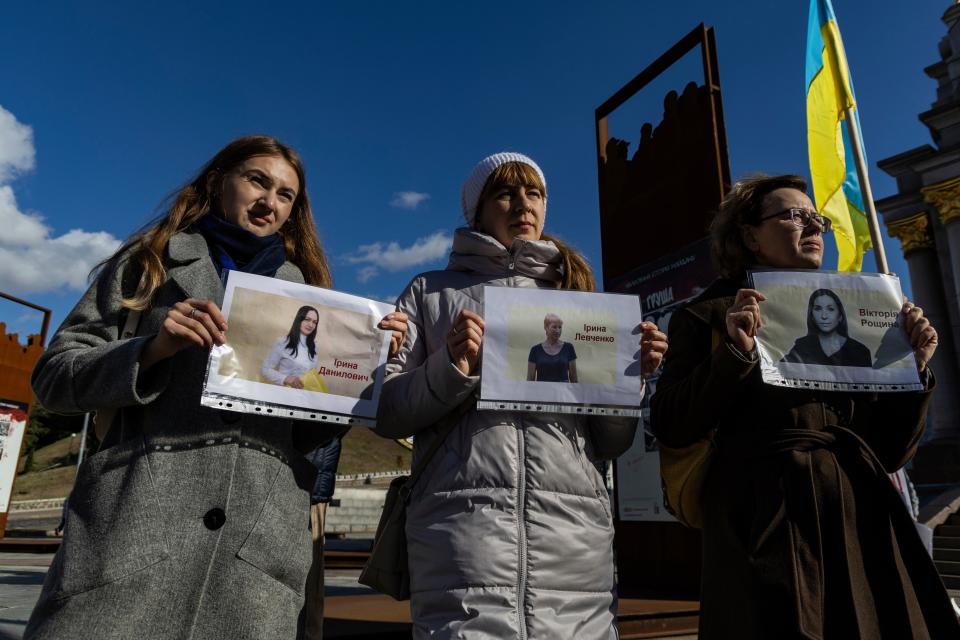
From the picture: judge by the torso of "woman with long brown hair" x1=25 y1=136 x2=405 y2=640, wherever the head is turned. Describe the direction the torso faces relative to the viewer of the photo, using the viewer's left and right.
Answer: facing the viewer and to the right of the viewer

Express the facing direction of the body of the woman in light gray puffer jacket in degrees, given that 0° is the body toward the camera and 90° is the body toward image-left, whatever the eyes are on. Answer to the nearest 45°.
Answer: approximately 0°

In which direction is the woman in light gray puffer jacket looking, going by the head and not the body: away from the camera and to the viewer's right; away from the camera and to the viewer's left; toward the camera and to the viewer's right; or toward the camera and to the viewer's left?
toward the camera and to the viewer's right

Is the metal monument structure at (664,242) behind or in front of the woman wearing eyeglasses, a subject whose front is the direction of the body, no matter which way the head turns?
behind

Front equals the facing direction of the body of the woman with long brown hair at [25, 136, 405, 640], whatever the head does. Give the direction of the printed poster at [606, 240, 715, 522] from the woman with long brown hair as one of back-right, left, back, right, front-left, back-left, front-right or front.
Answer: left

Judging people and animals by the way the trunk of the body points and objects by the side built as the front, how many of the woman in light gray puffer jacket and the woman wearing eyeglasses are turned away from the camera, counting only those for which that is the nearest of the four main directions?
0

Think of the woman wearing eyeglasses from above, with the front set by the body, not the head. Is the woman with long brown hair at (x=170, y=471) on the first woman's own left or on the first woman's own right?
on the first woman's own right

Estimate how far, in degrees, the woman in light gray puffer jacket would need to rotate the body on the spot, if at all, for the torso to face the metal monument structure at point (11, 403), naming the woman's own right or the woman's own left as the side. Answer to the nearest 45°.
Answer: approximately 135° to the woman's own right

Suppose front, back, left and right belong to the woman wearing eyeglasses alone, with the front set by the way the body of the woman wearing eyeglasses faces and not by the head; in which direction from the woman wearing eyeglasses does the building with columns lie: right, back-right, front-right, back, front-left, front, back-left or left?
back-left

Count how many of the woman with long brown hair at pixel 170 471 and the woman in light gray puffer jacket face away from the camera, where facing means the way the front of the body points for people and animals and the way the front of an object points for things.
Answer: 0

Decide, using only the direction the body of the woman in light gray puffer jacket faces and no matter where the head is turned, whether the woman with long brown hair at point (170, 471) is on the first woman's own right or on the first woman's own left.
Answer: on the first woman's own right

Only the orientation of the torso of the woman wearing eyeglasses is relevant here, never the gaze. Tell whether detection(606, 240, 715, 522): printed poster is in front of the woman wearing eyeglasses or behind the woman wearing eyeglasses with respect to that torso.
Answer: behind
